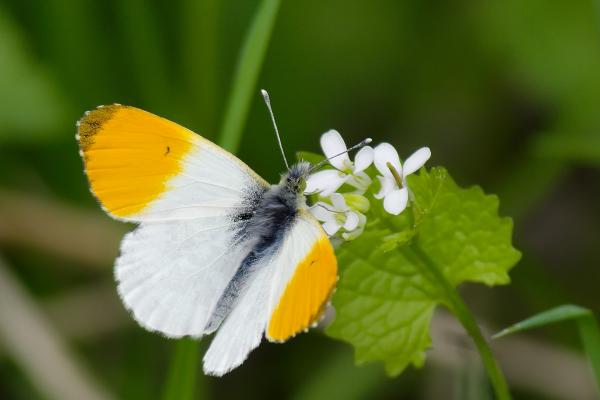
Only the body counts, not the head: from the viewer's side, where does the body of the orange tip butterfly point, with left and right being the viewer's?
facing away from the viewer and to the right of the viewer
